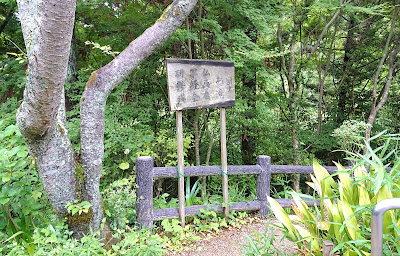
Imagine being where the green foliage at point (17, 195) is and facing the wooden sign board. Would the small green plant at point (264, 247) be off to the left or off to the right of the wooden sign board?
right

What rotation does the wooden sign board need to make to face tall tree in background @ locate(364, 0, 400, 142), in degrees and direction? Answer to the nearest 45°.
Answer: approximately 90° to its left

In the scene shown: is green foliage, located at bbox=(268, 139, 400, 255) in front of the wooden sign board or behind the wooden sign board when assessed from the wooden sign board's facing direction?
in front

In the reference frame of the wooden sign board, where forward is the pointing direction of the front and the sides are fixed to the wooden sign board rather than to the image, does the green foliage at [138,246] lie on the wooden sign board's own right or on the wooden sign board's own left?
on the wooden sign board's own right

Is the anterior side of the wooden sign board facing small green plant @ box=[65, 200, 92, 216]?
no

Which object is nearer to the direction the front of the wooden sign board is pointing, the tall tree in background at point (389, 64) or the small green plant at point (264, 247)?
the small green plant

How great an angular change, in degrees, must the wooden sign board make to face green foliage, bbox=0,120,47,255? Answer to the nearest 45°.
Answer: approximately 90° to its right
